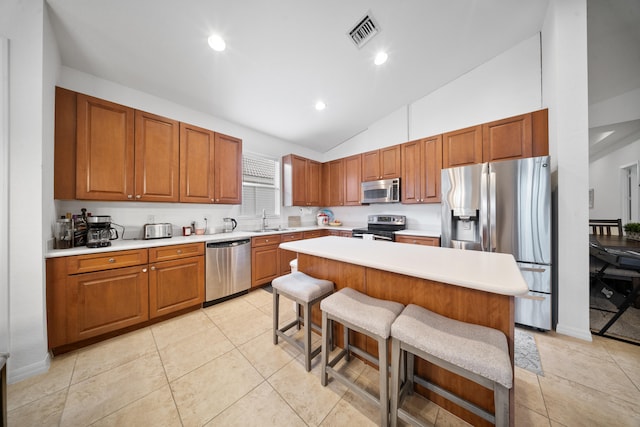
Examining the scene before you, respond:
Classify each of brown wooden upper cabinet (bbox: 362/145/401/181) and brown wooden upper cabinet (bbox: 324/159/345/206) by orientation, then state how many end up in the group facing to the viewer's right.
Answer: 0

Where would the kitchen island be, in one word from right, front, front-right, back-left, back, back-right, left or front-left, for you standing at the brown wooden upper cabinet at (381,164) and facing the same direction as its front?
front-left

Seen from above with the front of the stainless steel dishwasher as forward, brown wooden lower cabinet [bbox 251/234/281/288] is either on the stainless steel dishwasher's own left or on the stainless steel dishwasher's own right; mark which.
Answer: on the stainless steel dishwasher's own left

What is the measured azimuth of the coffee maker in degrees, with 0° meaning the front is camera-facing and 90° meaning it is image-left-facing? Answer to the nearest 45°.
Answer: approximately 315°

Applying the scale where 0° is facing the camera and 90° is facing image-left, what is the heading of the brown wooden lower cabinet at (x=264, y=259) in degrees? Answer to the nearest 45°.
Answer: approximately 315°

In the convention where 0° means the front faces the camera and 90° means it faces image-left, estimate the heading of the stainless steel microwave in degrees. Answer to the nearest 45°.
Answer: approximately 0°

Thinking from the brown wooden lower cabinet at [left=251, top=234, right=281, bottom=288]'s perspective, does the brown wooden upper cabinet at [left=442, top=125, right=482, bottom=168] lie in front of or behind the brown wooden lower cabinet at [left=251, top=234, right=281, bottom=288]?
in front

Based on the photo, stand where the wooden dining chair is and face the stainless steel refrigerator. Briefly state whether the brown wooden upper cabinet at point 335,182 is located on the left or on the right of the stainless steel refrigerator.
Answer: right

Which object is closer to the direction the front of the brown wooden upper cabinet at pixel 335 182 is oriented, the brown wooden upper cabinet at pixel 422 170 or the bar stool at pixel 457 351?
the bar stool

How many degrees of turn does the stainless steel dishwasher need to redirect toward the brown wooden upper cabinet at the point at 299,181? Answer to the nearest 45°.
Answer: approximately 90° to its left

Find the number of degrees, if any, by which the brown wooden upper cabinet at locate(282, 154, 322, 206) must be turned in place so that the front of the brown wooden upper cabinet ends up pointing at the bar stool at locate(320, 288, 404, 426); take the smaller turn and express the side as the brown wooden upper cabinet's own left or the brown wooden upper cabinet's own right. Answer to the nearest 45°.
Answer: approximately 45° to the brown wooden upper cabinet's own right

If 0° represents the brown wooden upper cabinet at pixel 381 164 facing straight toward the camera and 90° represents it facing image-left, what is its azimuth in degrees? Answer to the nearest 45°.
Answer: approximately 45°

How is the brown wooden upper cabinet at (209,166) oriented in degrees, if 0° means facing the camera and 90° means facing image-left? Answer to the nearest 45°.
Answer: approximately 315°
